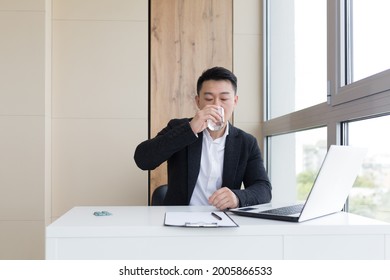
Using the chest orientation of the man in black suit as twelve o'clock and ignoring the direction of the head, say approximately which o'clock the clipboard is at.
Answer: The clipboard is roughly at 12 o'clock from the man in black suit.

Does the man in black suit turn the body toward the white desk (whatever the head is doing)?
yes

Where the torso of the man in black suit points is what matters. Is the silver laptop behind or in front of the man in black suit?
in front

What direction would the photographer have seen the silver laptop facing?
facing away from the viewer and to the left of the viewer

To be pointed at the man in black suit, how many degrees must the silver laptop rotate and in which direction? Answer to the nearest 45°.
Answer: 0° — it already faces them

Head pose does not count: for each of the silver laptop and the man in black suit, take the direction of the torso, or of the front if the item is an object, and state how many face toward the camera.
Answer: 1
